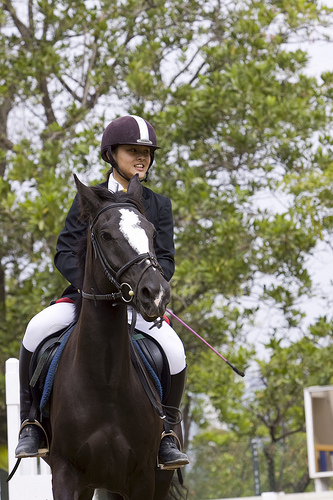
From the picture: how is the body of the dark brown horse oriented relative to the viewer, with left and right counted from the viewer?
facing the viewer

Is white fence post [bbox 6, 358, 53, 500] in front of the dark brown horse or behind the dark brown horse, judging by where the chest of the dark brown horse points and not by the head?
behind

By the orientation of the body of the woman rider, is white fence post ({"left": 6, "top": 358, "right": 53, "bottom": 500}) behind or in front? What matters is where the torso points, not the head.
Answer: behind

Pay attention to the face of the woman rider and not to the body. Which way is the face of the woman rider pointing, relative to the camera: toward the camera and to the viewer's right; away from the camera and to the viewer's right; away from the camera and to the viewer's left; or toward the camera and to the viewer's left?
toward the camera and to the viewer's right

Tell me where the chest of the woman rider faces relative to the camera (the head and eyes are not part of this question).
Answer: toward the camera
